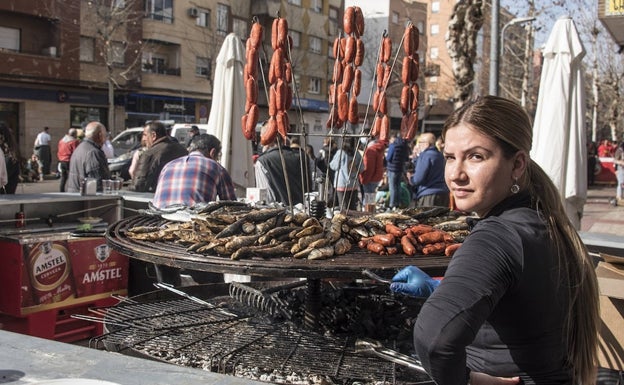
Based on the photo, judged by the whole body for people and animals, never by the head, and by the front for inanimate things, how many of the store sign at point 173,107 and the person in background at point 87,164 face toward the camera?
1

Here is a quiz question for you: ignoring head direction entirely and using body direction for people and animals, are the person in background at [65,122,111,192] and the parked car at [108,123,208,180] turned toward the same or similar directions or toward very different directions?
very different directions

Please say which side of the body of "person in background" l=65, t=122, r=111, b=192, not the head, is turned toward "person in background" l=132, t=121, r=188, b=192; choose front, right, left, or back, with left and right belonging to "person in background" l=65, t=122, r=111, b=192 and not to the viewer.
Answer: right

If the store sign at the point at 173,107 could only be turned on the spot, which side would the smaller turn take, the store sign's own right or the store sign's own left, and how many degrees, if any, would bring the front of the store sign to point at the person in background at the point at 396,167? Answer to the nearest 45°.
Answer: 0° — it already faces them

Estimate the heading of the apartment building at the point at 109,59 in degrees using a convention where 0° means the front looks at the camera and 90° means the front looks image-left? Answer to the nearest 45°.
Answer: approximately 315°

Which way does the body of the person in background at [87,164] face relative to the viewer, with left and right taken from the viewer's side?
facing away from the viewer and to the right of the viewer

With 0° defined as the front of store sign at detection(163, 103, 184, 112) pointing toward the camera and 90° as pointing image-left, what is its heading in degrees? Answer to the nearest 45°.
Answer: approximately 0°

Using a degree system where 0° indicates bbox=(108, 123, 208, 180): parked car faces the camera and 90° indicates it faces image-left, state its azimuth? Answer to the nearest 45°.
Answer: approximately 45°

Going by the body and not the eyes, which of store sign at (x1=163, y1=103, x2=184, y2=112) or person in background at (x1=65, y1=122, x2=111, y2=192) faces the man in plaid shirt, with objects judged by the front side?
the store sign
